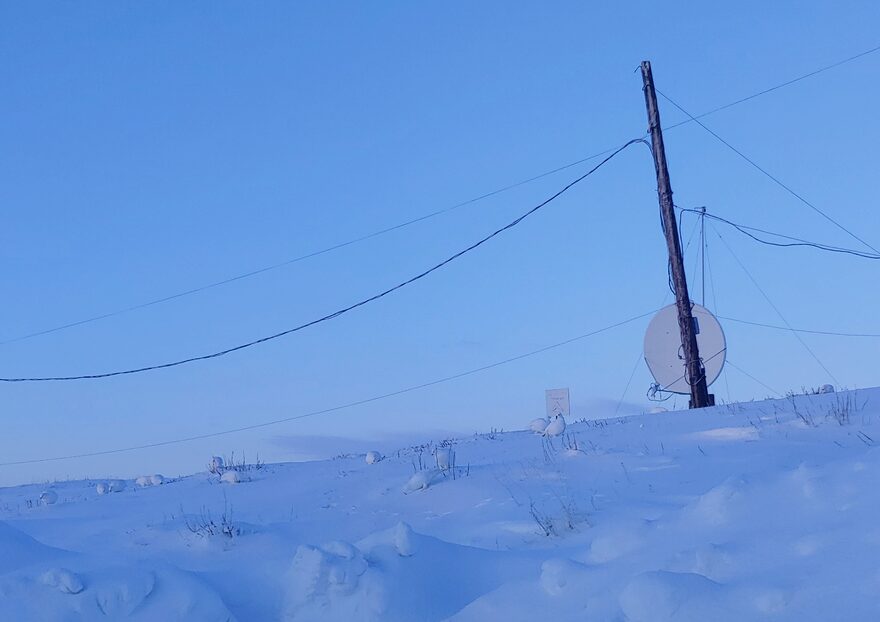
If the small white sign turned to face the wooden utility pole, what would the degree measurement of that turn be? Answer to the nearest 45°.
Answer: approximately 45° to its left

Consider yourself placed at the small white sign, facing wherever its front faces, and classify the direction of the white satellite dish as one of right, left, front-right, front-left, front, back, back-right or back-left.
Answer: front-left

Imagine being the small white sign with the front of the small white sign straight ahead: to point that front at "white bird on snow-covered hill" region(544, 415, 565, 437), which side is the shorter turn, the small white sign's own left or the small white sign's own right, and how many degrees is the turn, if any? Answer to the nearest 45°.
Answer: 0° — it already faces it

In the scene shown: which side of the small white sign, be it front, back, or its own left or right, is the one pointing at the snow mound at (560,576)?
front

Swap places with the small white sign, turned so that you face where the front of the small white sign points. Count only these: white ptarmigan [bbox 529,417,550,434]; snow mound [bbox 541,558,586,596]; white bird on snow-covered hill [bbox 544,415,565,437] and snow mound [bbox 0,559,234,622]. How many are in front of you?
4

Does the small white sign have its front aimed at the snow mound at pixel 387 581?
yes

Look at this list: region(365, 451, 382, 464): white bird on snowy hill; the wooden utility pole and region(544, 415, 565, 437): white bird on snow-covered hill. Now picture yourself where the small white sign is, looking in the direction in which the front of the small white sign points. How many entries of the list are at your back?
0

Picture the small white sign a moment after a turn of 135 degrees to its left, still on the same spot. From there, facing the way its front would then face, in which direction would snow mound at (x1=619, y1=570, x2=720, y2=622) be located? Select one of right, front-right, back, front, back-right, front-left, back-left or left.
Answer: back-right

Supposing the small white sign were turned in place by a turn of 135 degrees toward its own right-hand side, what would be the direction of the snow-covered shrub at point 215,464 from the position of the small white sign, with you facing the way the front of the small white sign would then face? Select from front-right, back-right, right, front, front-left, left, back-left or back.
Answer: left

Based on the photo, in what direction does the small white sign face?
toward the camera
